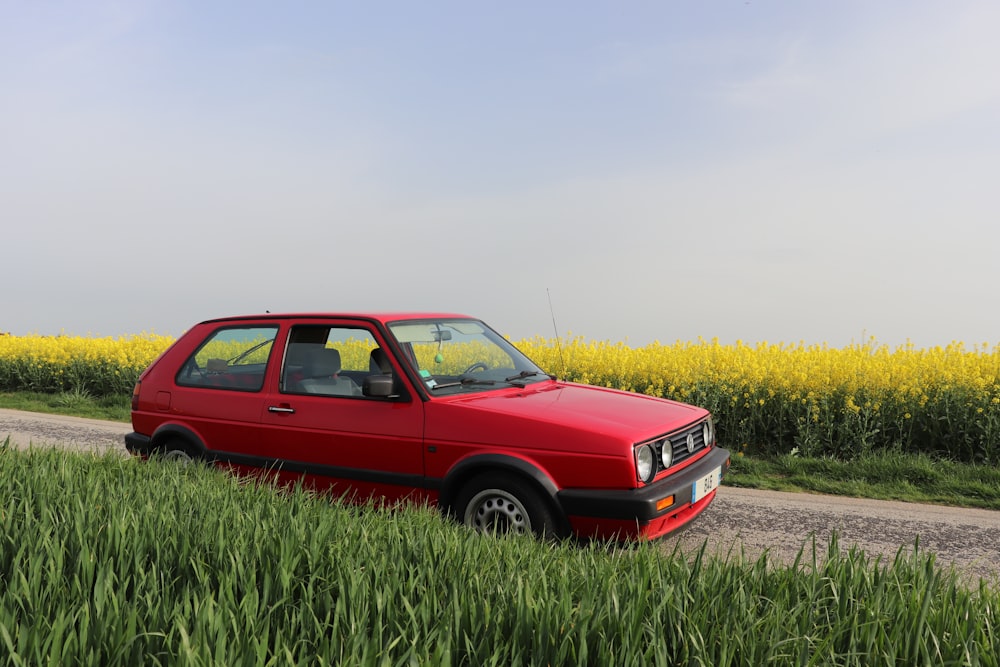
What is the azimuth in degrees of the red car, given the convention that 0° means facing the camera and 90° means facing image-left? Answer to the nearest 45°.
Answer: approximately 315°
